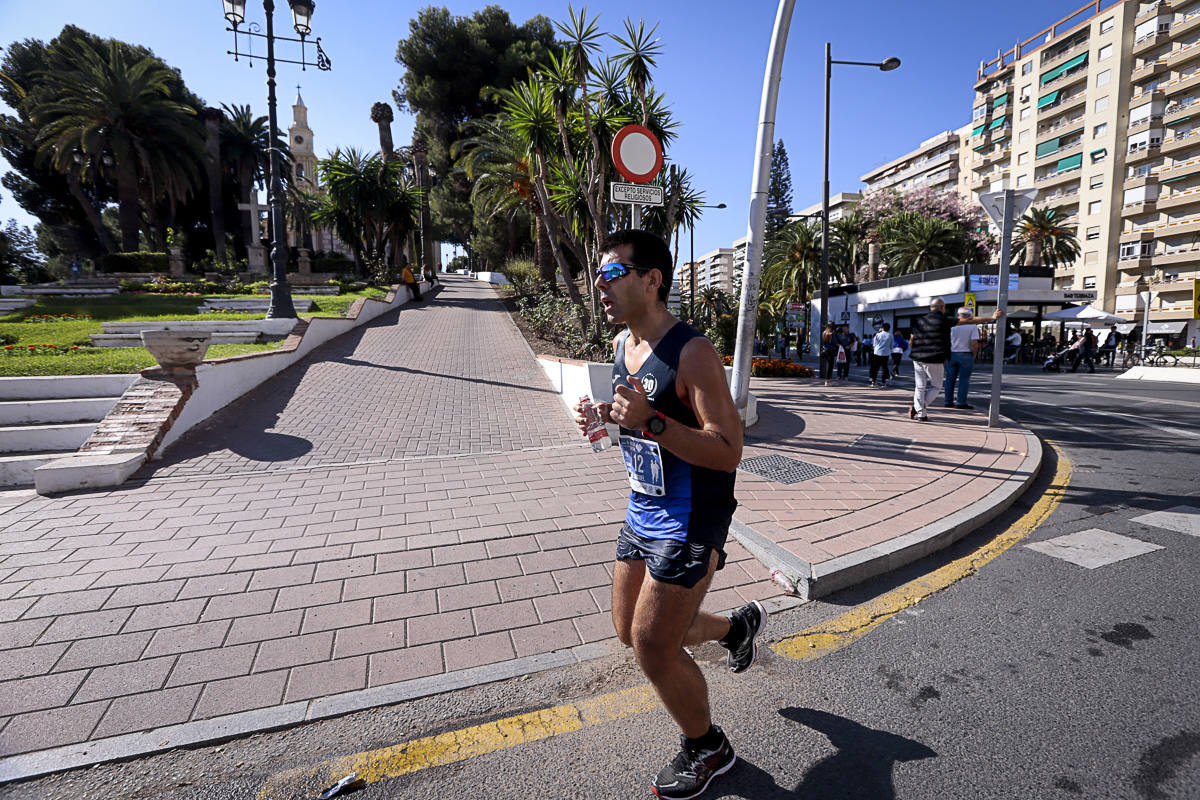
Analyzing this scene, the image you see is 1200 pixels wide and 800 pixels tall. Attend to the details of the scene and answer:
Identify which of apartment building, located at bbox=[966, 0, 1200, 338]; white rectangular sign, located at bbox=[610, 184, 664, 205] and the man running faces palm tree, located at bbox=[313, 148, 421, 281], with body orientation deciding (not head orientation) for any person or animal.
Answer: the apartment building

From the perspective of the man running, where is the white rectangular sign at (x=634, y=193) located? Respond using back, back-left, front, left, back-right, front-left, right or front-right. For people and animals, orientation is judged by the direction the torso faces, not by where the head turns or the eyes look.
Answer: back-right

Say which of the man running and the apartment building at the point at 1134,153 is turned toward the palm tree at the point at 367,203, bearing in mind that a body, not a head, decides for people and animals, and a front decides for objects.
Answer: the apartment building

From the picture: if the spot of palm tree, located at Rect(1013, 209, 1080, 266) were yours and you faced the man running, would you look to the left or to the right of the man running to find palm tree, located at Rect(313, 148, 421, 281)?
right

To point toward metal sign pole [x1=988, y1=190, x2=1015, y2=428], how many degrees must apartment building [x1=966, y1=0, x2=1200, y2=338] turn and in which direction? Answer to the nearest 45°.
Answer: approximately 45° to its left
